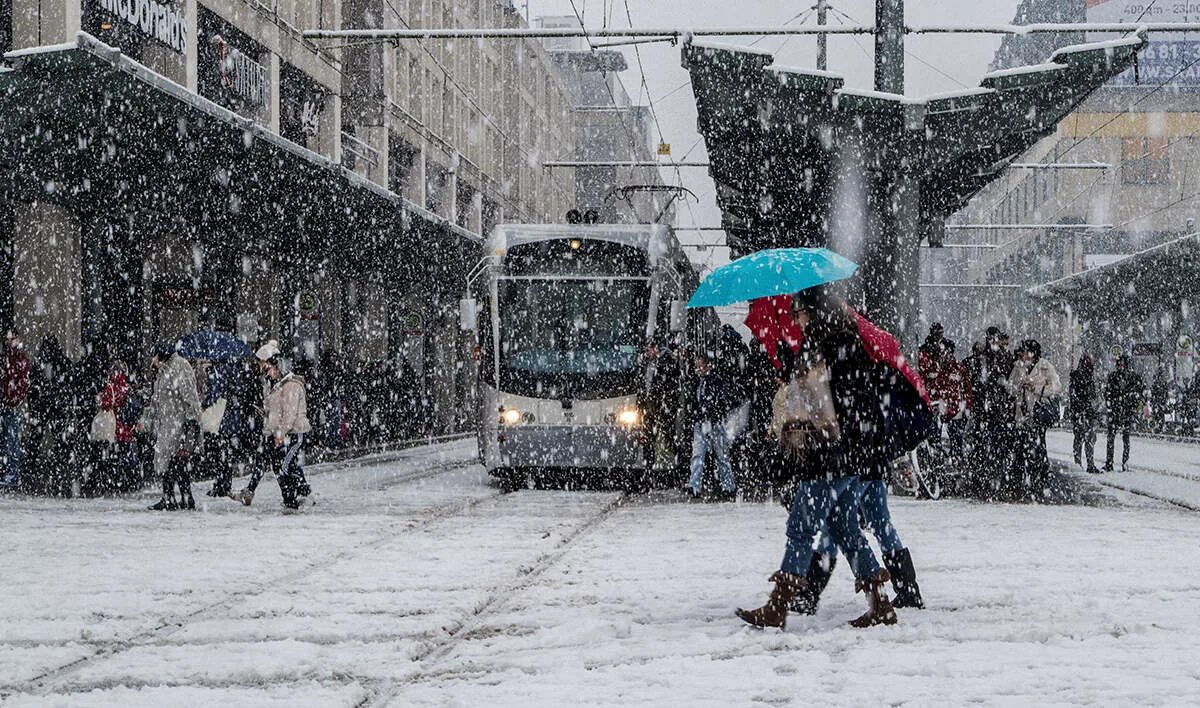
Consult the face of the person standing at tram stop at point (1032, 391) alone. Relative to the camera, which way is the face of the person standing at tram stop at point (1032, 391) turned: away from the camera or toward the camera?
toward the camera

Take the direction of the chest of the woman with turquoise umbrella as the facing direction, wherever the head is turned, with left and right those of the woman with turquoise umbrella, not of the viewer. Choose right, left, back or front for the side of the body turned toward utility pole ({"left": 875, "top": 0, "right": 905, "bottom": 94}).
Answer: right

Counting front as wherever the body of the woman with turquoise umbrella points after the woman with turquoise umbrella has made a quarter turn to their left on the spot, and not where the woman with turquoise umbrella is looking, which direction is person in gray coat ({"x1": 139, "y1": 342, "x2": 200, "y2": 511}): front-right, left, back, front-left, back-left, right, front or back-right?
back-right

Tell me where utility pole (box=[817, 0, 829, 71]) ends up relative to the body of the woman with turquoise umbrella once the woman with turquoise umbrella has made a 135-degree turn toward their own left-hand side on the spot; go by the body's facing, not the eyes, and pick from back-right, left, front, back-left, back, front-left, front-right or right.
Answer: back-left

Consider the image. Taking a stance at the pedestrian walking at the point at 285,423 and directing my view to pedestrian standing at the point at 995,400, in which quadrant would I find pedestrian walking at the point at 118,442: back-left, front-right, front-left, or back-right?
back-left

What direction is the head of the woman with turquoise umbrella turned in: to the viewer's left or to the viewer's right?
to the viewer's left

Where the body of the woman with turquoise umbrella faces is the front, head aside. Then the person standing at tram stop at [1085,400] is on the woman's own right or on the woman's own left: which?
on the woman's own right

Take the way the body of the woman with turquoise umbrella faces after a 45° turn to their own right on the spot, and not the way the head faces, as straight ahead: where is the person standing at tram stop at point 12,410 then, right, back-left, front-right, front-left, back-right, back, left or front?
front

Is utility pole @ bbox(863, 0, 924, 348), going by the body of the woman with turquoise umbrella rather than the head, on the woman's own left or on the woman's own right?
on the woman's own right

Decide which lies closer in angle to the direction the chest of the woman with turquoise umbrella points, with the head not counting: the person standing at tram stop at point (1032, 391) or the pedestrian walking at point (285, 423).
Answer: the pedestrian walking

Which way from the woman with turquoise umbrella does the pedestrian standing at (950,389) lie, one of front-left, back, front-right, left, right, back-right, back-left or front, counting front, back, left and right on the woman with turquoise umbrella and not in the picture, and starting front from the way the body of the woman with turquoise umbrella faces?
right

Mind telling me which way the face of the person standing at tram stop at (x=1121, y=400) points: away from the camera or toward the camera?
away from the camera

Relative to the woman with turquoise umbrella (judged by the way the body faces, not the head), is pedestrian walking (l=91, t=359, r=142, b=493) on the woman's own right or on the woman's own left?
on the woman's own right

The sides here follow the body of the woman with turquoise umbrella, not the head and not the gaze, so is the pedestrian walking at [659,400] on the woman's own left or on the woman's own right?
on the woman's own right

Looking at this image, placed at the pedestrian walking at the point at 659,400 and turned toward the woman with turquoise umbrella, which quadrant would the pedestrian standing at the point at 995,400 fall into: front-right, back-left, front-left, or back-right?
front-left

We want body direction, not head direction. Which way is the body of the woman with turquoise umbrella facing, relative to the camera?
to the viewer's left

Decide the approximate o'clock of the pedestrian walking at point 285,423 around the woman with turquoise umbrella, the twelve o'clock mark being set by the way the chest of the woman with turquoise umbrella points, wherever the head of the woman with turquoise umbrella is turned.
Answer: The pedestrian walking is roughly at 2 o'clock from the woman with turquoise umbrella.
